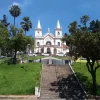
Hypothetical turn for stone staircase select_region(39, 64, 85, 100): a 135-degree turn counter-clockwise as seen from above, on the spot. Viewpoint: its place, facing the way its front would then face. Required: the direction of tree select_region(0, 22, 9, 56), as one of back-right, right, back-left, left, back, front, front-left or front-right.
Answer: left

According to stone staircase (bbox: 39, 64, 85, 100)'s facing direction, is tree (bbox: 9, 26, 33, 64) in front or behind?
behind

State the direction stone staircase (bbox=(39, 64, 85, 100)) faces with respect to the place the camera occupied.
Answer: facing the viewer
